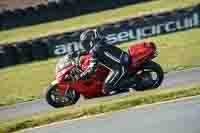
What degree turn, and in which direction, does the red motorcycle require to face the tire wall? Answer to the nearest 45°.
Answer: approximately 90° to its right

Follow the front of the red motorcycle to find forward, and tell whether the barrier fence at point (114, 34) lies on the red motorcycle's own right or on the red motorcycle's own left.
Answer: on the red motorcycle's own right

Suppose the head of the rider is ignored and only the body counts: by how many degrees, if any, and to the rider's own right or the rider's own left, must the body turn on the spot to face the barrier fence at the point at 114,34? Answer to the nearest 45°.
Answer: approximately 90° to the rider's own right

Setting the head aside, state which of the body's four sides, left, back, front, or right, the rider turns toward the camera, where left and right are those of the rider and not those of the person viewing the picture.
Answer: left

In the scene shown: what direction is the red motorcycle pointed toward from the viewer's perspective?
to the viewer's left
